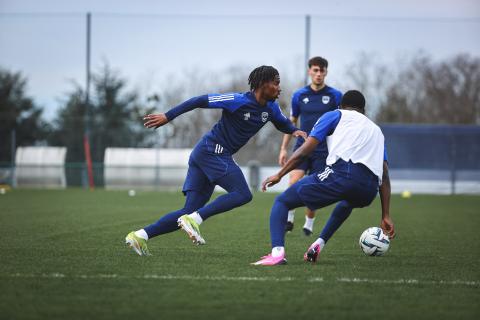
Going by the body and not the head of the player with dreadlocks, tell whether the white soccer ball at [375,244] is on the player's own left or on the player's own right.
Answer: on the player's own left

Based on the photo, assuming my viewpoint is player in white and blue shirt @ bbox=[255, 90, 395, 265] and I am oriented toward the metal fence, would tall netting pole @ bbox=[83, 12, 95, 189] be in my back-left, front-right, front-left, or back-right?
front-left

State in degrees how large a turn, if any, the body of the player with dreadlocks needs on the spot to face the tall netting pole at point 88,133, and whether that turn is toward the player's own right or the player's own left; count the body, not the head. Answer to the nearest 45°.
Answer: approximately 135° to the player's own left

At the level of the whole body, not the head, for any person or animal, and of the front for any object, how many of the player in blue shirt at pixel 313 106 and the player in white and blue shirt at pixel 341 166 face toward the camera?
1

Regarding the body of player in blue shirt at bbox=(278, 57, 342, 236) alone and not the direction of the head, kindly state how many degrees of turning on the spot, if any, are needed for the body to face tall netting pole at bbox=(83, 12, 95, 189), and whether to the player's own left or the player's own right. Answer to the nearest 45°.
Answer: approximately 135° to the player's own right

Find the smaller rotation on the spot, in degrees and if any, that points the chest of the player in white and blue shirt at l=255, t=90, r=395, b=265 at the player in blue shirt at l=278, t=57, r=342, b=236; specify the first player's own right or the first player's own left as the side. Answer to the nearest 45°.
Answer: approximately 45° to the first player's own right

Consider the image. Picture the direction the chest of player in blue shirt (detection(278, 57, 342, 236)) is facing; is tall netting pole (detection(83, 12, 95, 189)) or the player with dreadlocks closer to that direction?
the player with dreadlocks

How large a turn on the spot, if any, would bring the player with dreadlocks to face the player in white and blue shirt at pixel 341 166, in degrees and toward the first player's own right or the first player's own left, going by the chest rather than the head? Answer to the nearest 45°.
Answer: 0° — they already face them

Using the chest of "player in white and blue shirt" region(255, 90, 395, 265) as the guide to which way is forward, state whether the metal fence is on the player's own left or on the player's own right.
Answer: on the player's own right

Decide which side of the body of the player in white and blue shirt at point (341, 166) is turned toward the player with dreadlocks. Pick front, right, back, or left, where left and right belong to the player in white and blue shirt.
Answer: front

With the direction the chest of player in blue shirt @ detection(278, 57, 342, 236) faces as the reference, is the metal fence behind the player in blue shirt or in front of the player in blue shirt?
behind

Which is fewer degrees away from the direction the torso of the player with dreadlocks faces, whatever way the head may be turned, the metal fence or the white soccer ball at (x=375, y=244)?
the white soccer ball

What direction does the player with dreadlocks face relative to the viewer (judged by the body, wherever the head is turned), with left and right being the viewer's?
facing the viewer and to the right of the viewer

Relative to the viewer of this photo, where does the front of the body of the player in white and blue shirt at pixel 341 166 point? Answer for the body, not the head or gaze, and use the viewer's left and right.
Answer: facing away from the viewer and to the left of the viewer

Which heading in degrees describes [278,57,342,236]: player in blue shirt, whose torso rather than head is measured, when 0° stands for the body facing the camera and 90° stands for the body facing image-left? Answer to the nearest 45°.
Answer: approximately 0°

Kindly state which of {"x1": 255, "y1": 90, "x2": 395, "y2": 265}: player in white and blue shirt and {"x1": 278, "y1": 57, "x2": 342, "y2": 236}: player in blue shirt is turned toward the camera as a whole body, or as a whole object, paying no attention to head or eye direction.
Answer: {"x1": 278, "y1": 57, "x2": 342, "y2": 236}: player in blue shirt
